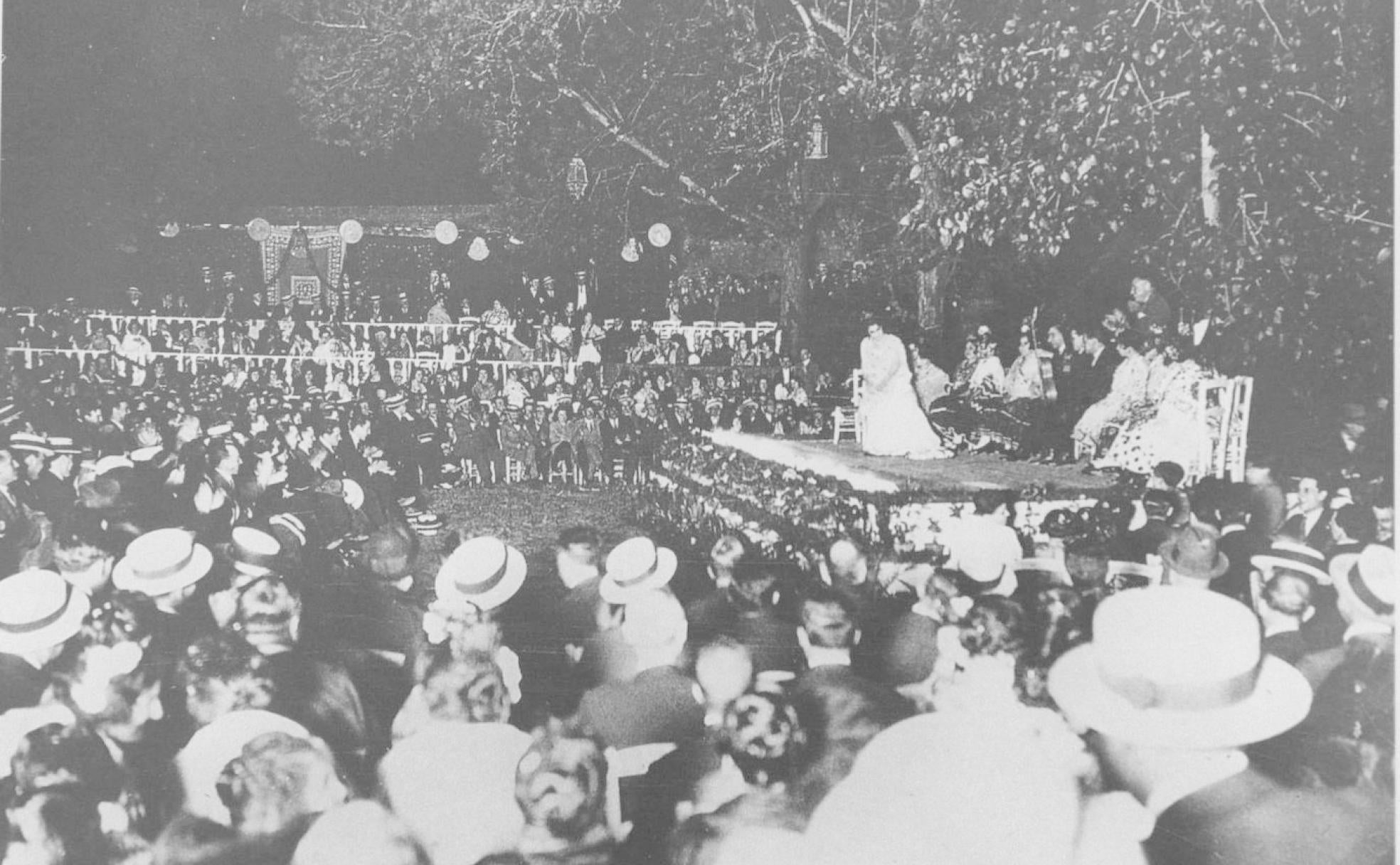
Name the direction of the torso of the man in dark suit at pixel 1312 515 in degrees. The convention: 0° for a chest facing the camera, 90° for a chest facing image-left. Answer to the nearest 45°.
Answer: approximately 45°

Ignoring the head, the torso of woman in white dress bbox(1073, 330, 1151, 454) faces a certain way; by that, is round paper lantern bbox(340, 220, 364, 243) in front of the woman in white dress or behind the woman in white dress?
in front

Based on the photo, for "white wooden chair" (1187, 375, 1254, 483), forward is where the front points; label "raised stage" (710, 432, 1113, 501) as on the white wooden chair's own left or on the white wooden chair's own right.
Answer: on the white wooden chair's own left

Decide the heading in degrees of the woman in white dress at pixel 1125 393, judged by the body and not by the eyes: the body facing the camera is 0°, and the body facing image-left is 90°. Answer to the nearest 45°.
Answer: approximately 90°

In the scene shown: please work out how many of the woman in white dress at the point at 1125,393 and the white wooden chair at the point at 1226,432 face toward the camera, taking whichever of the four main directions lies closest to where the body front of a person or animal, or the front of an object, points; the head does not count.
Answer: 0

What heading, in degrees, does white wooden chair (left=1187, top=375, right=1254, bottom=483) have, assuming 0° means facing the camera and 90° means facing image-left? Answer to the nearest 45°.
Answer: approximately 135°

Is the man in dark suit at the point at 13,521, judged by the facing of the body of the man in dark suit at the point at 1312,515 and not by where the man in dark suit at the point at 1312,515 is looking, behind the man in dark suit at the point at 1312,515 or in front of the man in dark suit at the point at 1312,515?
in front
